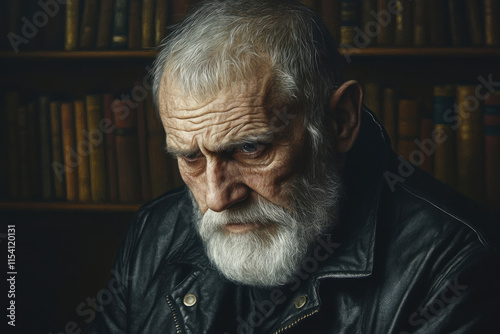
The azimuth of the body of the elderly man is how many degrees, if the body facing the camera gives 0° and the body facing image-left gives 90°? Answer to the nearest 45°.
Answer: approximately 45°

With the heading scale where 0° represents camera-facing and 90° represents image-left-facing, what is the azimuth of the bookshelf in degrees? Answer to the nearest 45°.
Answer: approximately 0°
